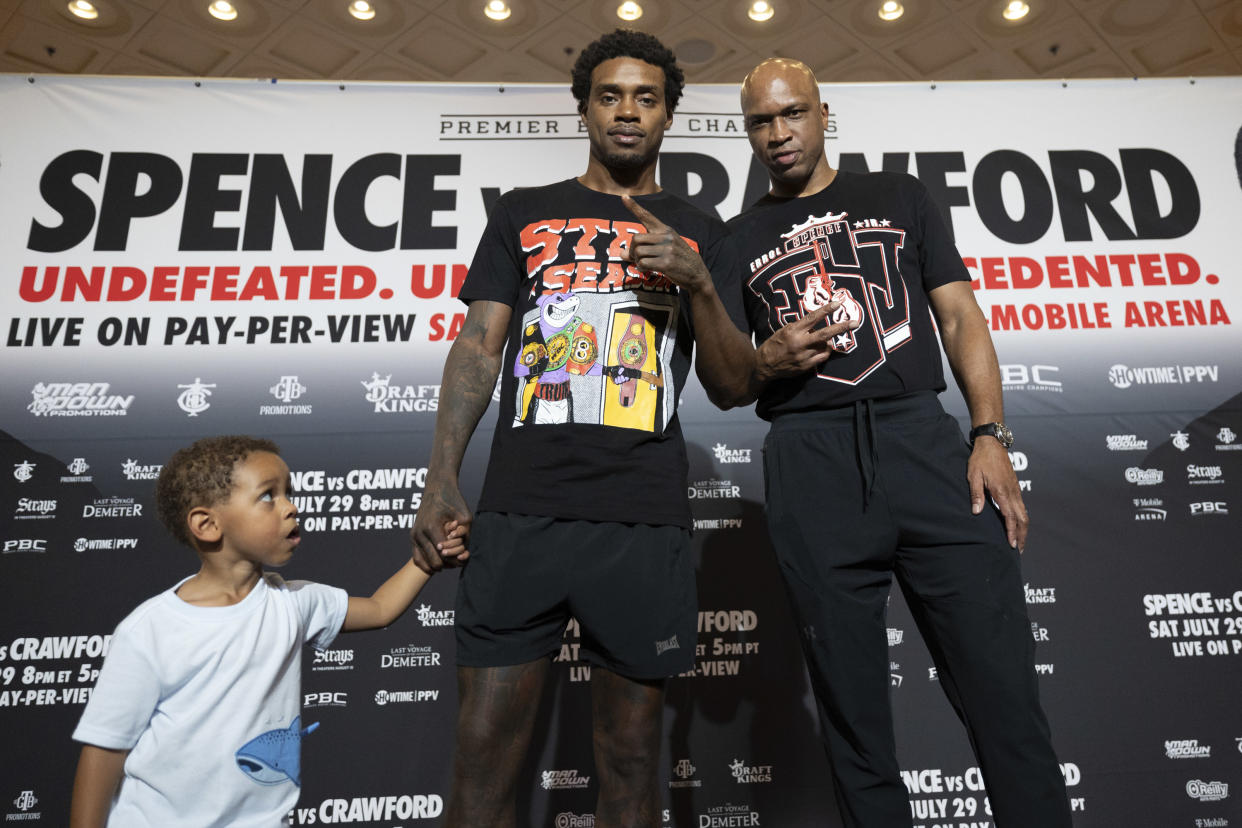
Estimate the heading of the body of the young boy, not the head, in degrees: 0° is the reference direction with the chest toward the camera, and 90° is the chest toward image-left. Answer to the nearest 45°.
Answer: approximately 315°

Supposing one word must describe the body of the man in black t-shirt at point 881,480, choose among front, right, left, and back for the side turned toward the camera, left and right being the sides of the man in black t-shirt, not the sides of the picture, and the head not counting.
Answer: front

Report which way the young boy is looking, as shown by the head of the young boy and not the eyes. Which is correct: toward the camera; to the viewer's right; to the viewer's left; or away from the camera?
to the viewer's right

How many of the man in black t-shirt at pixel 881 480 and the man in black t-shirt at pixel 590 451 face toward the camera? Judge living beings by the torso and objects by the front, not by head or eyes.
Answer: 2

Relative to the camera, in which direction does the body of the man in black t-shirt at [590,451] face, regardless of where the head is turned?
toward the camera

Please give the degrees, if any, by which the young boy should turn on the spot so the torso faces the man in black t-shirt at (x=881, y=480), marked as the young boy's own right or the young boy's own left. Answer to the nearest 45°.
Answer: approximately 45° to the young boy's own left

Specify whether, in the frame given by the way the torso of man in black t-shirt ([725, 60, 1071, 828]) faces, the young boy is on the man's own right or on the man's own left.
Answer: on the man's own right
